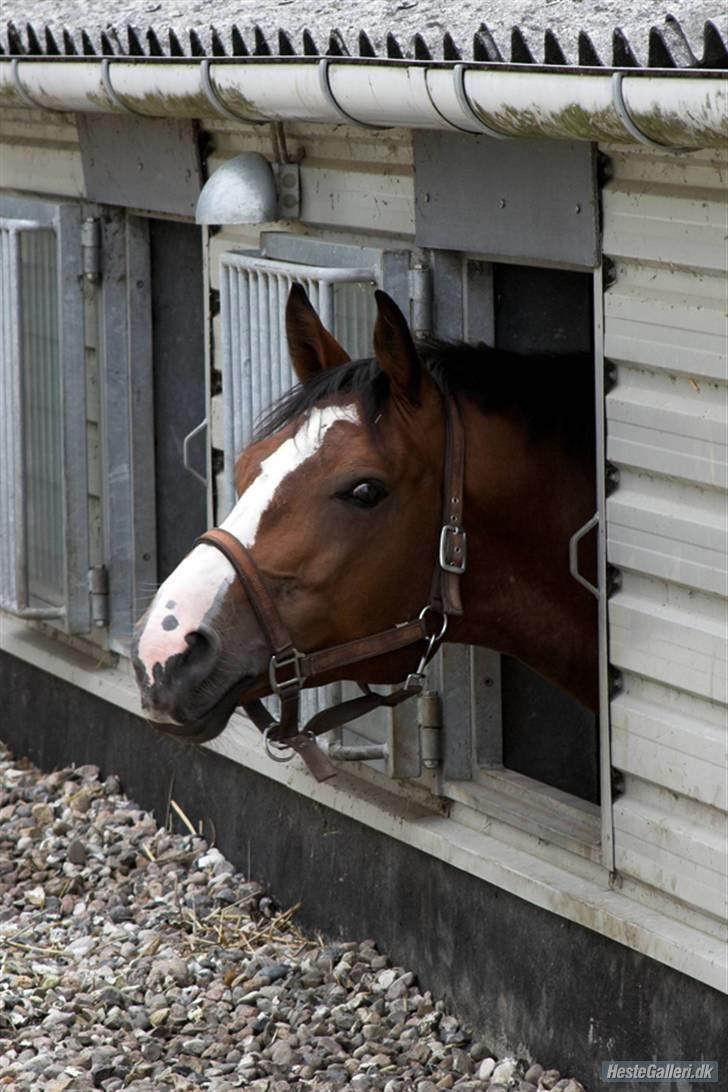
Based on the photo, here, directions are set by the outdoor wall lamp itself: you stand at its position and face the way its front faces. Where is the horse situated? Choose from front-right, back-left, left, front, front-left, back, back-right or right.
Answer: front-left

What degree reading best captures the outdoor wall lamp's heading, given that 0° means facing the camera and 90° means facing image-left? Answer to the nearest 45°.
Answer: approximately 45°

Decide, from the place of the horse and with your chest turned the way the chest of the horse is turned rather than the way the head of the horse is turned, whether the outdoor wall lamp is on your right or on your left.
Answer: on your right

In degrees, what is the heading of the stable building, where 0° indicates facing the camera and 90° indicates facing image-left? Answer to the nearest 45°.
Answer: approximately 45°
